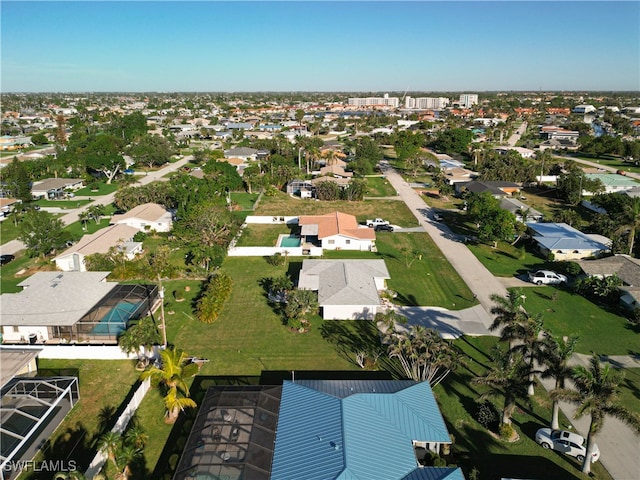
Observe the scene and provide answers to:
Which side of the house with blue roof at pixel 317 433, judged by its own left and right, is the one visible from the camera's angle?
right

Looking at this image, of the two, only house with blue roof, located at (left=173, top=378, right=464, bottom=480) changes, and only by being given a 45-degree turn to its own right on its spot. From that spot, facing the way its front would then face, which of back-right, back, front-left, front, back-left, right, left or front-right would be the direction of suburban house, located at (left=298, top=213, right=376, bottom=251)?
back-left

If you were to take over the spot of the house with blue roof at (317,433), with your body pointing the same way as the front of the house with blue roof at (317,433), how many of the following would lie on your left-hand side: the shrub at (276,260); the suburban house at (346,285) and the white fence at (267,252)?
3

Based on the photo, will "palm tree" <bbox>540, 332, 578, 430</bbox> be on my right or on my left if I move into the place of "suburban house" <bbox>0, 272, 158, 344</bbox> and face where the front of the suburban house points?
on my left

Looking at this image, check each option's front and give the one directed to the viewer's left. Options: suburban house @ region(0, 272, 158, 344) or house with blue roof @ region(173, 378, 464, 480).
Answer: the suburban house

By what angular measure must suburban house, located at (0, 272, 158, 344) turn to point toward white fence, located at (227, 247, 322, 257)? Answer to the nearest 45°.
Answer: approximately 135° to its right

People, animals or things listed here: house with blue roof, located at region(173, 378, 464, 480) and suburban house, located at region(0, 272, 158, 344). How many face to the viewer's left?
1

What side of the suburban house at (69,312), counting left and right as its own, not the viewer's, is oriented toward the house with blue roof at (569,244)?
back

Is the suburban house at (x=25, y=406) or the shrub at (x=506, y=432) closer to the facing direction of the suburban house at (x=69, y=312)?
the suburban house

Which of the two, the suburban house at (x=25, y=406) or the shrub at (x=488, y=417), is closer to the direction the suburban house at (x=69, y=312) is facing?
the suburban house

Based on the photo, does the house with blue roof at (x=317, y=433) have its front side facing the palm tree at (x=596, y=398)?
yes

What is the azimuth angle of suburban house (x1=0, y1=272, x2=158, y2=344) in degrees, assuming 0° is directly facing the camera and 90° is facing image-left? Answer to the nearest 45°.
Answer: approximately 90°

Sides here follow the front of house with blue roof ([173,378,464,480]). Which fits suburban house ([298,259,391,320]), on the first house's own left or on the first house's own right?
on the first house's own left

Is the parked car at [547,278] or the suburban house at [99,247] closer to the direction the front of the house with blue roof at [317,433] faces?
the parked car

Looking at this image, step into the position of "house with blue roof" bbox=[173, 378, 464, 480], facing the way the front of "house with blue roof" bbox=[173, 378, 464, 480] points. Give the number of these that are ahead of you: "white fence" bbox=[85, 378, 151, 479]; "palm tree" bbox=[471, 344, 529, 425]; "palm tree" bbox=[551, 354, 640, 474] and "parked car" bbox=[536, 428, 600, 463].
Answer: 3

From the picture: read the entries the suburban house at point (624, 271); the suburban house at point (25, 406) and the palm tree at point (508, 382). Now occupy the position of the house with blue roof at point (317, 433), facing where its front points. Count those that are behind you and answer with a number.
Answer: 1

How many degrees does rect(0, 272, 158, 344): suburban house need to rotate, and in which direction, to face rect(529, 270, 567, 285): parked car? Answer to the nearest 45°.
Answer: approximately 180°

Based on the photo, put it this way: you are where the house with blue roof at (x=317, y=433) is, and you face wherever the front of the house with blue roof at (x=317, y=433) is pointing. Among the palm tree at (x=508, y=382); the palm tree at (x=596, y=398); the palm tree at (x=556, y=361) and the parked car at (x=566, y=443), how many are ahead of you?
4

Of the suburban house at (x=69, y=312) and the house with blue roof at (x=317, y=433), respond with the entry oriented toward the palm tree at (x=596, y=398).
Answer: the house with blue roof
